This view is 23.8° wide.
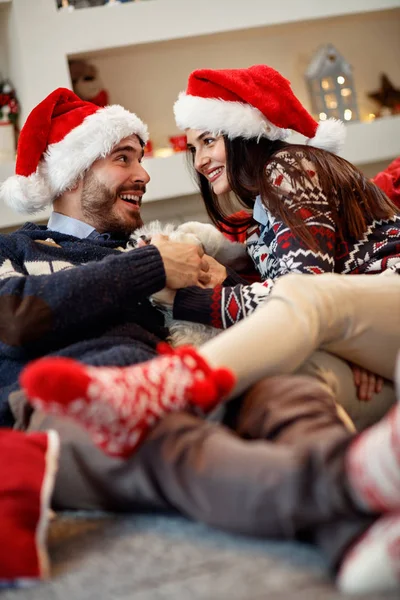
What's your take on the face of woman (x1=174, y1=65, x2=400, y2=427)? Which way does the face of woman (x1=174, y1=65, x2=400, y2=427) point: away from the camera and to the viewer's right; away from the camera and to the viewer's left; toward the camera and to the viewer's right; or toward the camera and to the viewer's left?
toward the camera and to the viewer's left

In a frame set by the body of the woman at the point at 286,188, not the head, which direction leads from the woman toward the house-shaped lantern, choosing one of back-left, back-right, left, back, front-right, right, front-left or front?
right

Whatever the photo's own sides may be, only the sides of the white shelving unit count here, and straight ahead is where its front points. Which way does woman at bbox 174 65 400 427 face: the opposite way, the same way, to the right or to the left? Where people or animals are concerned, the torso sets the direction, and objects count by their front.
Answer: to the right

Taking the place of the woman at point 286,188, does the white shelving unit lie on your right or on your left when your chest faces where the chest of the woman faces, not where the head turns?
on your right

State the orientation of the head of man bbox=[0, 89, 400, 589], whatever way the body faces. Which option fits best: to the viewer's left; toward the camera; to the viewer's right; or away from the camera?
to the viewer's right

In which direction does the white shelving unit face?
toward the camera

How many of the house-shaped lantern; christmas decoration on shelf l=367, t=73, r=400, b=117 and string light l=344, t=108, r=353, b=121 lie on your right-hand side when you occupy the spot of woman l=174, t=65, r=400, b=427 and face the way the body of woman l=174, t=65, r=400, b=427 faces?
3

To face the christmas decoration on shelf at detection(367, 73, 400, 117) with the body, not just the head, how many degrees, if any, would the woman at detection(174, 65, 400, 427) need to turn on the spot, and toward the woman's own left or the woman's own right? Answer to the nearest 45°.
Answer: approximately 90° to the woman's own right

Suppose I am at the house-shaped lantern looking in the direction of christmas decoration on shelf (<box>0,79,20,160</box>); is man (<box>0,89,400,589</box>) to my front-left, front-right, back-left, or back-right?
front-left

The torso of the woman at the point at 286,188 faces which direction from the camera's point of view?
to the viewer's left

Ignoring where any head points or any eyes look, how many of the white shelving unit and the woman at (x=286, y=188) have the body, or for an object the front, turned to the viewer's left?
1
